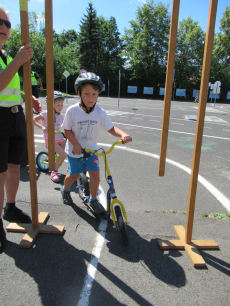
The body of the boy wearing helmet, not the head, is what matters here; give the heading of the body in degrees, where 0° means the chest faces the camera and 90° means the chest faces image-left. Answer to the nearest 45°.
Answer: approximately 315°

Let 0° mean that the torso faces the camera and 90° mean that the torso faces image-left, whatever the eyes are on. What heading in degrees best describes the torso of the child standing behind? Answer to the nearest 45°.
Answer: approximately 315°

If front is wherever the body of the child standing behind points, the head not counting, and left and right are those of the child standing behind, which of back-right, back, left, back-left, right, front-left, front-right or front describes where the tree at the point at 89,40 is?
back-left

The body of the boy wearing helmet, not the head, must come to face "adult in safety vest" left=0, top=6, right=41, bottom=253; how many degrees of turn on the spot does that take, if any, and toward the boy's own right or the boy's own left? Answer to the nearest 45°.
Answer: approximately 90° to the boy's own right

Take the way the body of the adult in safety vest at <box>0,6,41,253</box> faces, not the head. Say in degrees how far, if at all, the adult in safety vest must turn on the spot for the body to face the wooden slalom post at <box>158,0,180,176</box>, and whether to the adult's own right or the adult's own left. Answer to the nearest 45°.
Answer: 0° — they already face it

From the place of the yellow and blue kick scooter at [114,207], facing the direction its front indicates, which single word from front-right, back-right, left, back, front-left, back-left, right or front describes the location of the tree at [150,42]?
back-left
